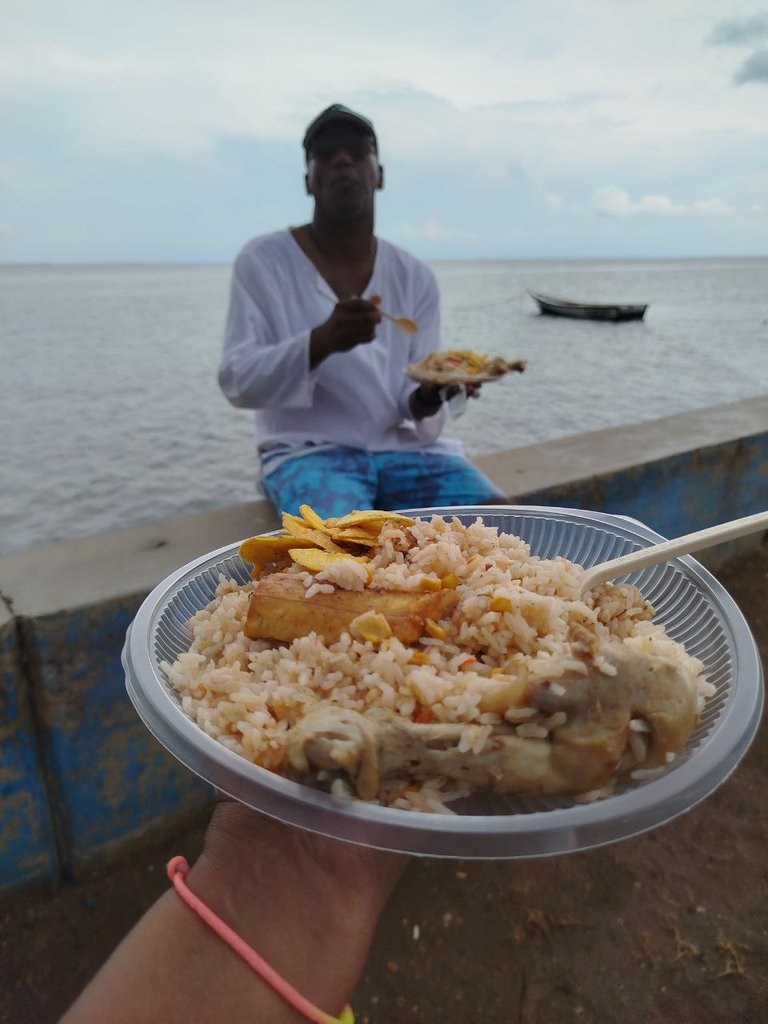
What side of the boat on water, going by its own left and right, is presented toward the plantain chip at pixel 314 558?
left

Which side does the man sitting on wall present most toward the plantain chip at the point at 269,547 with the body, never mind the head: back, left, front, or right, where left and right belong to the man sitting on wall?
front

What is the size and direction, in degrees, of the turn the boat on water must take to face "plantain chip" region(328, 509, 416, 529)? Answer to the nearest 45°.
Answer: approximately 90° to its left

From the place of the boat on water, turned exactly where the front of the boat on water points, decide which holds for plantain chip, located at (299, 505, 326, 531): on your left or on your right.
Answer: on your left

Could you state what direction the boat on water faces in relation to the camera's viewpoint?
facing to the left of the viewer

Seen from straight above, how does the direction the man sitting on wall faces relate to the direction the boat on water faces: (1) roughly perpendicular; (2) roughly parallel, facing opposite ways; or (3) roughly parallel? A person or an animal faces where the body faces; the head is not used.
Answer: roughly perpendicular

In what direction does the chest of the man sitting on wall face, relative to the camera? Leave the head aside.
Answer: toward the camera

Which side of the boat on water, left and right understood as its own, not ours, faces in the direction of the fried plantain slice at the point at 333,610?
left

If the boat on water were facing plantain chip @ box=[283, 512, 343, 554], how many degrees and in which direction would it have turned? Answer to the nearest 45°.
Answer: approximately 90° to its left

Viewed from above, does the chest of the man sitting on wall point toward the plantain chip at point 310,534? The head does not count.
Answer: yes

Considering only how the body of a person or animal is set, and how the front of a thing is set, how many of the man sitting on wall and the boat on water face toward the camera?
1

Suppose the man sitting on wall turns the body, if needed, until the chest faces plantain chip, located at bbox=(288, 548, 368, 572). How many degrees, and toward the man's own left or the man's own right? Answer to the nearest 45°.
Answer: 0° — they already face it

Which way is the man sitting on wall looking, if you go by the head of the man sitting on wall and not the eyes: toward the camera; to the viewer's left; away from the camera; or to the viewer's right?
toward the camera

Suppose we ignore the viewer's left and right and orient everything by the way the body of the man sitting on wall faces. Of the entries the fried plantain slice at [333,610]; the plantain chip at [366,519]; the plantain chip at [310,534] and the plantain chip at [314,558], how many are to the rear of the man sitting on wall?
0
